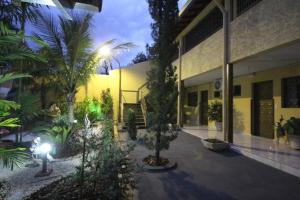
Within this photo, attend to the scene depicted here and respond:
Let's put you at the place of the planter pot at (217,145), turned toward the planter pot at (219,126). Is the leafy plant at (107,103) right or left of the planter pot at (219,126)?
left

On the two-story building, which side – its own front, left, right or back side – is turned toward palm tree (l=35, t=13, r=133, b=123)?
front

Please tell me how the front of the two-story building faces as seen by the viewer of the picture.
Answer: facing the viewer and to the left of the viewer

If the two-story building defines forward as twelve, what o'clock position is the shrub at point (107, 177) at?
The shrub is roughly at 11 o'clock from the two-story building.

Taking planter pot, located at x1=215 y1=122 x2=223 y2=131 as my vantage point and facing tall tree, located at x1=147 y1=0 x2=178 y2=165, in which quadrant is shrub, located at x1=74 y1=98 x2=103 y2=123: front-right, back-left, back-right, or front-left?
front-right

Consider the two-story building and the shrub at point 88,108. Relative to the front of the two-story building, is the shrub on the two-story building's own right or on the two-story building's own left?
on the two-story building's own right

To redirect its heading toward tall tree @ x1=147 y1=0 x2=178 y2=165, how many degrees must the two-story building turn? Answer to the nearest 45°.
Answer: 0° — it already faces it

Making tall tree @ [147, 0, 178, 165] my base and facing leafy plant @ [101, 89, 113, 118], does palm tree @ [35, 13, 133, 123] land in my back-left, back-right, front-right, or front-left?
front-left

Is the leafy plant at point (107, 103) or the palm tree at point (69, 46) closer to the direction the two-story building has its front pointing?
the palm tree

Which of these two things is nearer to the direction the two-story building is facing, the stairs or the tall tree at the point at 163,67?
the tall tree

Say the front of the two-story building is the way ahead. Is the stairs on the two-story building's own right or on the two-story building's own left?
on the two-story building's own right

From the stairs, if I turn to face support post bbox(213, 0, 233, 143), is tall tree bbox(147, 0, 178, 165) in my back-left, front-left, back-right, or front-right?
front-right
